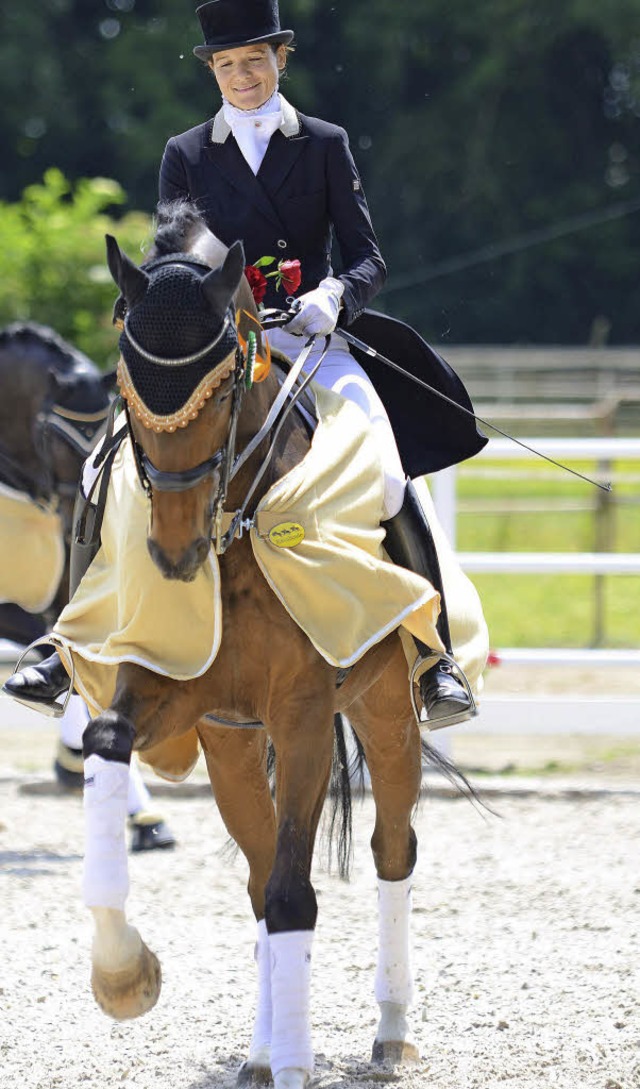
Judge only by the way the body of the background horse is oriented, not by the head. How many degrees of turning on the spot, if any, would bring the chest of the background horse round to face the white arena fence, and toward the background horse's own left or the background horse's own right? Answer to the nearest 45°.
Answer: approximately 45° to the background horse's own left

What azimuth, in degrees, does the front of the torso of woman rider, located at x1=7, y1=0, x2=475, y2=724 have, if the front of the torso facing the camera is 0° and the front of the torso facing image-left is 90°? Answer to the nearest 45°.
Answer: approximately 0°

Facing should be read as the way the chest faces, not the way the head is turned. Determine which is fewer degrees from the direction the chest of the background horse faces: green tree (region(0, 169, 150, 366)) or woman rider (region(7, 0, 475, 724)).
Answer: the woman rider

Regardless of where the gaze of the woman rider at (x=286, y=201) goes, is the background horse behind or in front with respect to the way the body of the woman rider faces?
behind

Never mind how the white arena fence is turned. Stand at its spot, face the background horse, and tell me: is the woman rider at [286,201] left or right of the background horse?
left

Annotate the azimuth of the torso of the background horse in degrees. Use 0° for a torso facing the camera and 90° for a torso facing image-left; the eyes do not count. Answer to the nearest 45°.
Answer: approximately 315°

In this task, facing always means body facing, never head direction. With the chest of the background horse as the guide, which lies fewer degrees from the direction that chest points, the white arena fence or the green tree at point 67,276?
the white arena fence

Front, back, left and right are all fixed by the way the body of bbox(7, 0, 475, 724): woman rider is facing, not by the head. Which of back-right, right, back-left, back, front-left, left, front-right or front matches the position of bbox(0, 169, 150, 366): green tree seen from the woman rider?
back
